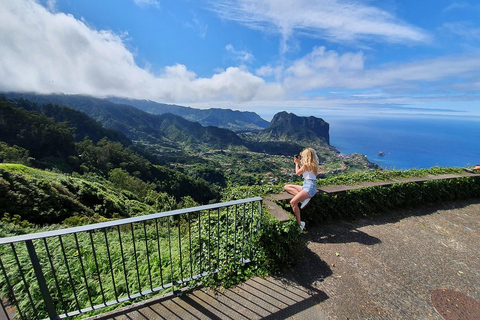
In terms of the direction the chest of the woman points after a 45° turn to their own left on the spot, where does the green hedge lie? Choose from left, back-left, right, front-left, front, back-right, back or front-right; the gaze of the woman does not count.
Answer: back

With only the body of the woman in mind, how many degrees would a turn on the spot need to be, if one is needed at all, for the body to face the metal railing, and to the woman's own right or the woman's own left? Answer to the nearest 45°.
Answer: approximately 45° to the woman's own left

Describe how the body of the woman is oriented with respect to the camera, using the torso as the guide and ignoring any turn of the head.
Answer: to the viewer's left

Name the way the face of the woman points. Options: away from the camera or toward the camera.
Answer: away from the camera
